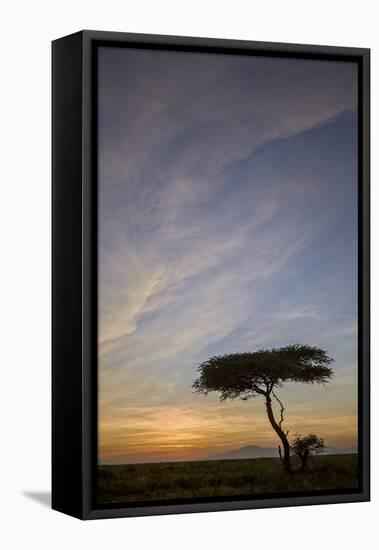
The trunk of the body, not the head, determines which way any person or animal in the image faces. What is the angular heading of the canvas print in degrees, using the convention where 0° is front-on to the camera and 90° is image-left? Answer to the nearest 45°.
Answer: approximately 315°
